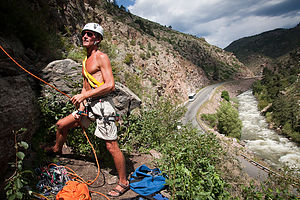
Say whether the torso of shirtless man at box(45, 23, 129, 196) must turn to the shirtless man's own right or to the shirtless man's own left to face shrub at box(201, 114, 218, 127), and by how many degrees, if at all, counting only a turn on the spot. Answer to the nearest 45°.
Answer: approximately 180°

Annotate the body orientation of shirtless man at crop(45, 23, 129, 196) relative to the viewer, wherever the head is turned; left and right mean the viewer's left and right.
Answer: facing the viewer and to the left of the viewer
